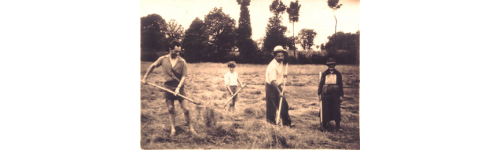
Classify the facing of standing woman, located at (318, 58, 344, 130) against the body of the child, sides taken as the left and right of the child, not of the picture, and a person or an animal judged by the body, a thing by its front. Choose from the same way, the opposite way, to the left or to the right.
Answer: the same way

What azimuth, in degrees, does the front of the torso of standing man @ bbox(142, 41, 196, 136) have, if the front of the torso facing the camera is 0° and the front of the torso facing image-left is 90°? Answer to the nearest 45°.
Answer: approximately 0°

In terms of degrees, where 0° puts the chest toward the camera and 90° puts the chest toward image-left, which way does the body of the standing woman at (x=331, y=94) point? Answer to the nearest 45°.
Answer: approximately 0°

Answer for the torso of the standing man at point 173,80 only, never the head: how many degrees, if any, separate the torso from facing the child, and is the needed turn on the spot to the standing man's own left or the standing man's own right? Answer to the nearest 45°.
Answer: approximately 90° to the standing man's own left

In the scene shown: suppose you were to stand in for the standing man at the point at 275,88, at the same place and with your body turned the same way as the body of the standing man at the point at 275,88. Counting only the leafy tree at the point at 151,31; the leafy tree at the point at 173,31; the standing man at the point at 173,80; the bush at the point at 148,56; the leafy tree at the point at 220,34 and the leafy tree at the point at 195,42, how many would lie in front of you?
0

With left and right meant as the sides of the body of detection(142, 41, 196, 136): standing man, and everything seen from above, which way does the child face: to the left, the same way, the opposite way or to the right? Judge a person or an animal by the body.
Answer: the same way

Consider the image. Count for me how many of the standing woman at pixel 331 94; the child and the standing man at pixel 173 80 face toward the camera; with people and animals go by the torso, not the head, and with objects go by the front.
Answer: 3

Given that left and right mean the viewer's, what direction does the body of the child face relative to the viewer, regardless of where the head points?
facing the viewer

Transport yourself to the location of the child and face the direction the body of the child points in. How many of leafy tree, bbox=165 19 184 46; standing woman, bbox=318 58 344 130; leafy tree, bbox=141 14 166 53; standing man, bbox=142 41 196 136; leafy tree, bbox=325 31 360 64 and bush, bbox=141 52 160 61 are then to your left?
2

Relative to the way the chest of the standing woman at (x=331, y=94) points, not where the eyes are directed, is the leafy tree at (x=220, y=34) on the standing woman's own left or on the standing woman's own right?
on the standing woman's own right

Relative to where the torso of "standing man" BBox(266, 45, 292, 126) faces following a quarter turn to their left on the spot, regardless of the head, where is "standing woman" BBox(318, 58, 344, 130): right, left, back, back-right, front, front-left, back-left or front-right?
front-right
